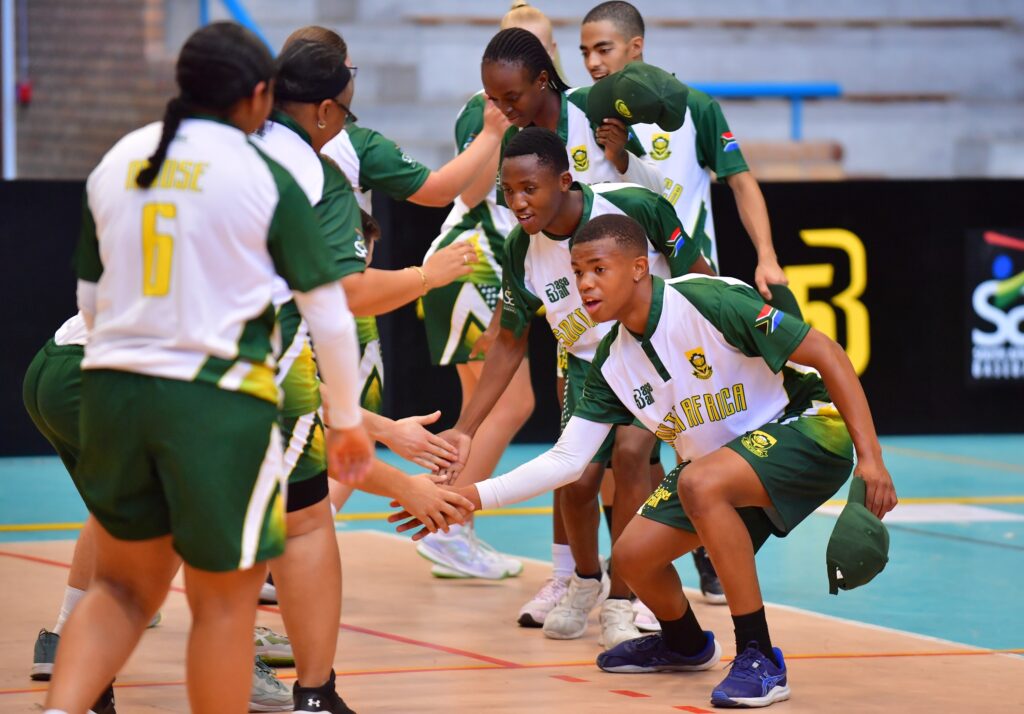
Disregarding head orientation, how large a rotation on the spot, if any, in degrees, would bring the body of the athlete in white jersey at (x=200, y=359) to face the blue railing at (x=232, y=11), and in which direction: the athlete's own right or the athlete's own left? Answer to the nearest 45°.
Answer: approximately 45° to the athlete's own left

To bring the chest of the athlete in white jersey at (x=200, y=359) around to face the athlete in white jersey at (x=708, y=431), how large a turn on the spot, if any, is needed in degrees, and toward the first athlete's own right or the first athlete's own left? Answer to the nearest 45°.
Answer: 0° — they already face them

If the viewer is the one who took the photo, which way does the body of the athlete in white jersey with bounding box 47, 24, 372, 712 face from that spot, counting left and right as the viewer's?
facing away from the viewer and to the right of the viewer

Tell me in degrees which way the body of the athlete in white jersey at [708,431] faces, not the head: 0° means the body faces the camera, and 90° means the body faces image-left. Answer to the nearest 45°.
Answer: approximately 45°

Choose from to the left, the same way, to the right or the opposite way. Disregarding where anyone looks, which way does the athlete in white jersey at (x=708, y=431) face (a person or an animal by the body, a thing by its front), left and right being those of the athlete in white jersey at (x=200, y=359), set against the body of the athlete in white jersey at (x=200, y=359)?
the opposite way

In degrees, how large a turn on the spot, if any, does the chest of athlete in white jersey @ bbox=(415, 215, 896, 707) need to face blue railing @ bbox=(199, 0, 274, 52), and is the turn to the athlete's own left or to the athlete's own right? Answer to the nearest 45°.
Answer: approximately 90° to the athlete's own right
